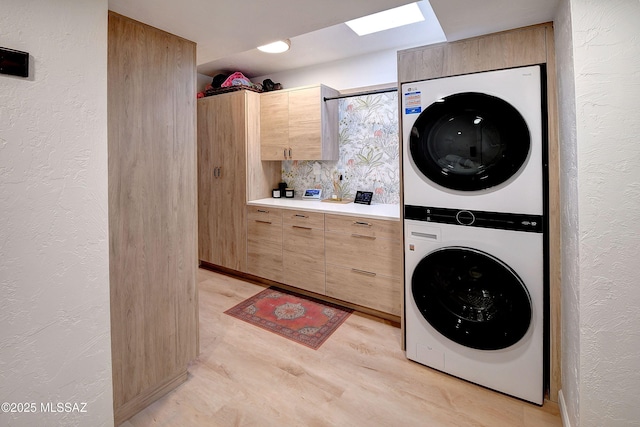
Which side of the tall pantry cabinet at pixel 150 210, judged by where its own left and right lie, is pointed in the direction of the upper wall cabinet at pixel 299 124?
front

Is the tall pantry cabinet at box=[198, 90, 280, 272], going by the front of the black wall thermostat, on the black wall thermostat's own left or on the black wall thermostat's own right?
on the black wall thermostat's own left

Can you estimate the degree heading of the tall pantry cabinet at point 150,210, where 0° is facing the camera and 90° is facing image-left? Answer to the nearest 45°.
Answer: approximately 225°

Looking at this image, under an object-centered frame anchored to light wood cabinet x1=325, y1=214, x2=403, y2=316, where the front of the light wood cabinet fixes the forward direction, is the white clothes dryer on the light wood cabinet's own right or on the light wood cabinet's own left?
on the light wood cabinet's own left

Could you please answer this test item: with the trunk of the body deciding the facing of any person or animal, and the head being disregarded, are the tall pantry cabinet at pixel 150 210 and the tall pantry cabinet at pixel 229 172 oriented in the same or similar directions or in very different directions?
very different directions

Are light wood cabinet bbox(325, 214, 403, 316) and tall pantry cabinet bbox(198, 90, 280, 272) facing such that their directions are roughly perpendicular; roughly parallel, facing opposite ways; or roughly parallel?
roughly parallel

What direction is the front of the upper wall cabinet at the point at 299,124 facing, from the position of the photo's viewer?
facing the viewer and to the left of the viewer

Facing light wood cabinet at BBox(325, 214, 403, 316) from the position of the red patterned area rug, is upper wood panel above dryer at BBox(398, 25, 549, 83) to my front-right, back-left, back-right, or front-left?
front-right

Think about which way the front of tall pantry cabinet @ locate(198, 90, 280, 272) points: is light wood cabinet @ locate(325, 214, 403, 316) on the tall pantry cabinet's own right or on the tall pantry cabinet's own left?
on the tall pantry cabinet's own left

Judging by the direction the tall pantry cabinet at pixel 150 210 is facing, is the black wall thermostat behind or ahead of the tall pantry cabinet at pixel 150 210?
behind

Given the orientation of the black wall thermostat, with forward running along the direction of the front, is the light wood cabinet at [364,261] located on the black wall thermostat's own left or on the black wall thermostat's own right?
on the black wall thermostat's own left

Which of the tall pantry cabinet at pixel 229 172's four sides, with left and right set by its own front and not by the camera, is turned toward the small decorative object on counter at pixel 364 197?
left

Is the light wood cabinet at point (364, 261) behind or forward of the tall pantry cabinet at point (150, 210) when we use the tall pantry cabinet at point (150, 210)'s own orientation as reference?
forward

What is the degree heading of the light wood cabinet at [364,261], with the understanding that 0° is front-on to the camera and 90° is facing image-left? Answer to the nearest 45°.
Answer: approximately 45°

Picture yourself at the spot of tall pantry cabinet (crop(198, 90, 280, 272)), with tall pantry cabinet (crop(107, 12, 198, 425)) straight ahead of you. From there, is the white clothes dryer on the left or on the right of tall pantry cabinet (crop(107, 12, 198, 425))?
left

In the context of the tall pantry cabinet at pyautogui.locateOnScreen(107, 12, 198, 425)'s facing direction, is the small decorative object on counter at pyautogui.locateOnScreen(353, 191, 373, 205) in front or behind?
in front
